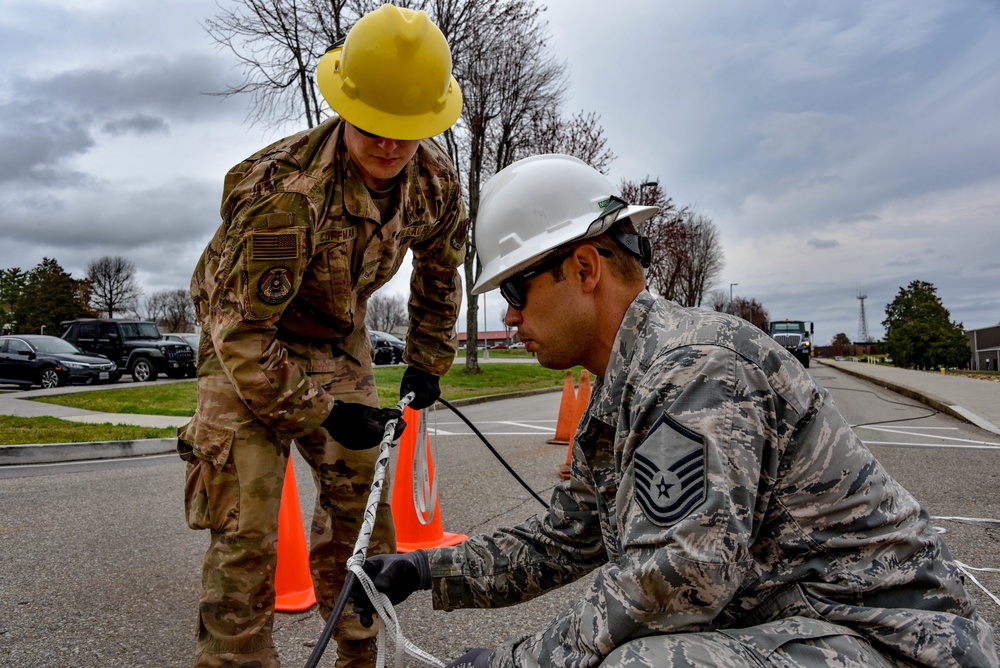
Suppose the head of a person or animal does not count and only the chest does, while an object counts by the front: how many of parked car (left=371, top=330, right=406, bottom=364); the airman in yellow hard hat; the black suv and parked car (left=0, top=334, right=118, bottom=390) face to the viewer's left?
0

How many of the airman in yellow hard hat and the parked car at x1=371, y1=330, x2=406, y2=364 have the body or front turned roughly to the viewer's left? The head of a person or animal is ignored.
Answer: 0

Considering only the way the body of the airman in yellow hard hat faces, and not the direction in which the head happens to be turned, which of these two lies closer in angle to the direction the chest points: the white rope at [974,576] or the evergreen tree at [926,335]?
the white rope

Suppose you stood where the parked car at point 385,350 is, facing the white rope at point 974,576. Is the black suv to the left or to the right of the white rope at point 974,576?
right

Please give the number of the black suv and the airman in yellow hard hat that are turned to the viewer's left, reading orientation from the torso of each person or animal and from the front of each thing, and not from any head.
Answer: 0

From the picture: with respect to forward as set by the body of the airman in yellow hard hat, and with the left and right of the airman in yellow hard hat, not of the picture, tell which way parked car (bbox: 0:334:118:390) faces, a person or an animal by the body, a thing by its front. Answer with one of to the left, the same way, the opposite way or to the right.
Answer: the same way

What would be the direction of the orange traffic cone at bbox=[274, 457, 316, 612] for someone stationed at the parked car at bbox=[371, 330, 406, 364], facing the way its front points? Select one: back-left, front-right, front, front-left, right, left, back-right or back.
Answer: front-right

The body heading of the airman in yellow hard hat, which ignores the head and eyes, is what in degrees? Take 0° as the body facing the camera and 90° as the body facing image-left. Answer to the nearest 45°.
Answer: approximately 315°

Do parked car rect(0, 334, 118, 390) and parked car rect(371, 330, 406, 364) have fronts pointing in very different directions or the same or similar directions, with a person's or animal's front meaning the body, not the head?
same or similar directions

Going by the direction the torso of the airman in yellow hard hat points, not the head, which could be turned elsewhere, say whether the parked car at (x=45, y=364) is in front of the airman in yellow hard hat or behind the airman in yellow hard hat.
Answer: behind

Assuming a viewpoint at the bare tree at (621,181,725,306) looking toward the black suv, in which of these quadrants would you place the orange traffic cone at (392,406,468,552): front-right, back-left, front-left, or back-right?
front-left

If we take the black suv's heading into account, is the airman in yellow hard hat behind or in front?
in front

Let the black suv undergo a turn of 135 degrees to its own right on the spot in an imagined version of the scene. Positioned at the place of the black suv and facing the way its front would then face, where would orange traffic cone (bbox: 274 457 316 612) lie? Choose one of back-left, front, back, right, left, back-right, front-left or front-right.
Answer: left

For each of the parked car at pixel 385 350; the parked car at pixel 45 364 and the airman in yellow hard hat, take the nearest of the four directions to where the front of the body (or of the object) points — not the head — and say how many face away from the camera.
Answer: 0

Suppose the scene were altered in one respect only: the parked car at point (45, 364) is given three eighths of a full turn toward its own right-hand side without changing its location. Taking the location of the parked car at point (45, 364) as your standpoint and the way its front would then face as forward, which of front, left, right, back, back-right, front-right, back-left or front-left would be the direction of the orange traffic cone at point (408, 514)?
left

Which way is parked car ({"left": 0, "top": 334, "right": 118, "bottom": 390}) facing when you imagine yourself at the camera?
facing the viewer and to the right of the viewer

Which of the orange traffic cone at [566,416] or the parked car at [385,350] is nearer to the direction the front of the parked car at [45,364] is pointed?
the orange traffic cone

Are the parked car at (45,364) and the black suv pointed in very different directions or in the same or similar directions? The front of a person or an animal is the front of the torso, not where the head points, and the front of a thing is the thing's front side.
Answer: same or similar directions

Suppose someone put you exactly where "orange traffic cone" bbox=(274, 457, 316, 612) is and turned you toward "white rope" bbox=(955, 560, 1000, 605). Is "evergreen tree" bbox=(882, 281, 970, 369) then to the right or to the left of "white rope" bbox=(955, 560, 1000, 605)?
left

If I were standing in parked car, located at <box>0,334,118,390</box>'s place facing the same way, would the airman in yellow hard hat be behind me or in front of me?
in front

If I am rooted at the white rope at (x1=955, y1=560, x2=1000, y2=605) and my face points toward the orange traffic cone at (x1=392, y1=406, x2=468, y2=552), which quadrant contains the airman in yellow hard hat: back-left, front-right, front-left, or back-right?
front-left

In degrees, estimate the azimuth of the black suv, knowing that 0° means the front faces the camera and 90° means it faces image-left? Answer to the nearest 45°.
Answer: approximately 315°

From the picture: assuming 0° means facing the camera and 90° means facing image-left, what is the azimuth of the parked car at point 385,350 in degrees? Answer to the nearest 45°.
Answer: approximately 315°
